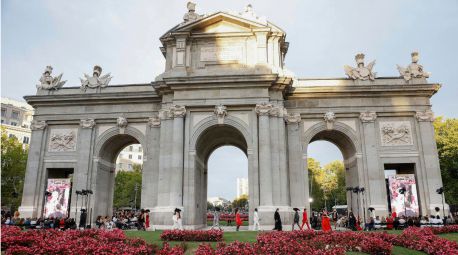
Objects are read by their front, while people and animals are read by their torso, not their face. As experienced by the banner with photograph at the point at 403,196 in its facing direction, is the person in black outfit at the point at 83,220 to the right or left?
on its right

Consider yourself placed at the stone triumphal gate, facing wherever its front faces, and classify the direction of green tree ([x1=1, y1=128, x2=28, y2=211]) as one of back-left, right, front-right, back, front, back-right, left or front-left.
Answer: back-right

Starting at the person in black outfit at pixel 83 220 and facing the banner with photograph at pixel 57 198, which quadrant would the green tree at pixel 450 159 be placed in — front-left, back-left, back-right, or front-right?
back-right

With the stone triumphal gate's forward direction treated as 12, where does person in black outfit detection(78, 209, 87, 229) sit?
The person in black outfit is roughly at 3 o'clock from the stone triumphal gate.

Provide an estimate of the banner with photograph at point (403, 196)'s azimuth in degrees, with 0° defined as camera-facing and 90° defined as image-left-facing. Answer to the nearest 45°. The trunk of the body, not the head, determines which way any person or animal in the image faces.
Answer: approximately 0°

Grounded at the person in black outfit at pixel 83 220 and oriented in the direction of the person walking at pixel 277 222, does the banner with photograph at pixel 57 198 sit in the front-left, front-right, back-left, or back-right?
back-left

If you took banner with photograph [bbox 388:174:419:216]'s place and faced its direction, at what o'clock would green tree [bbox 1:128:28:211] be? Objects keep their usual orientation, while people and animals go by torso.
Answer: The green tree is roughly at 3 o'clock from the banner with photograph.

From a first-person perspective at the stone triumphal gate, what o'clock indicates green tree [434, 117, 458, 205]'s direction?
The green tree is roughly at 8 o'clock from the stone triumphal gate.

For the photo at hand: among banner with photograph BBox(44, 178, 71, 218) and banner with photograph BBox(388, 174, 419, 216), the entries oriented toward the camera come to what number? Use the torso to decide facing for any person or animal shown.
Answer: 2
